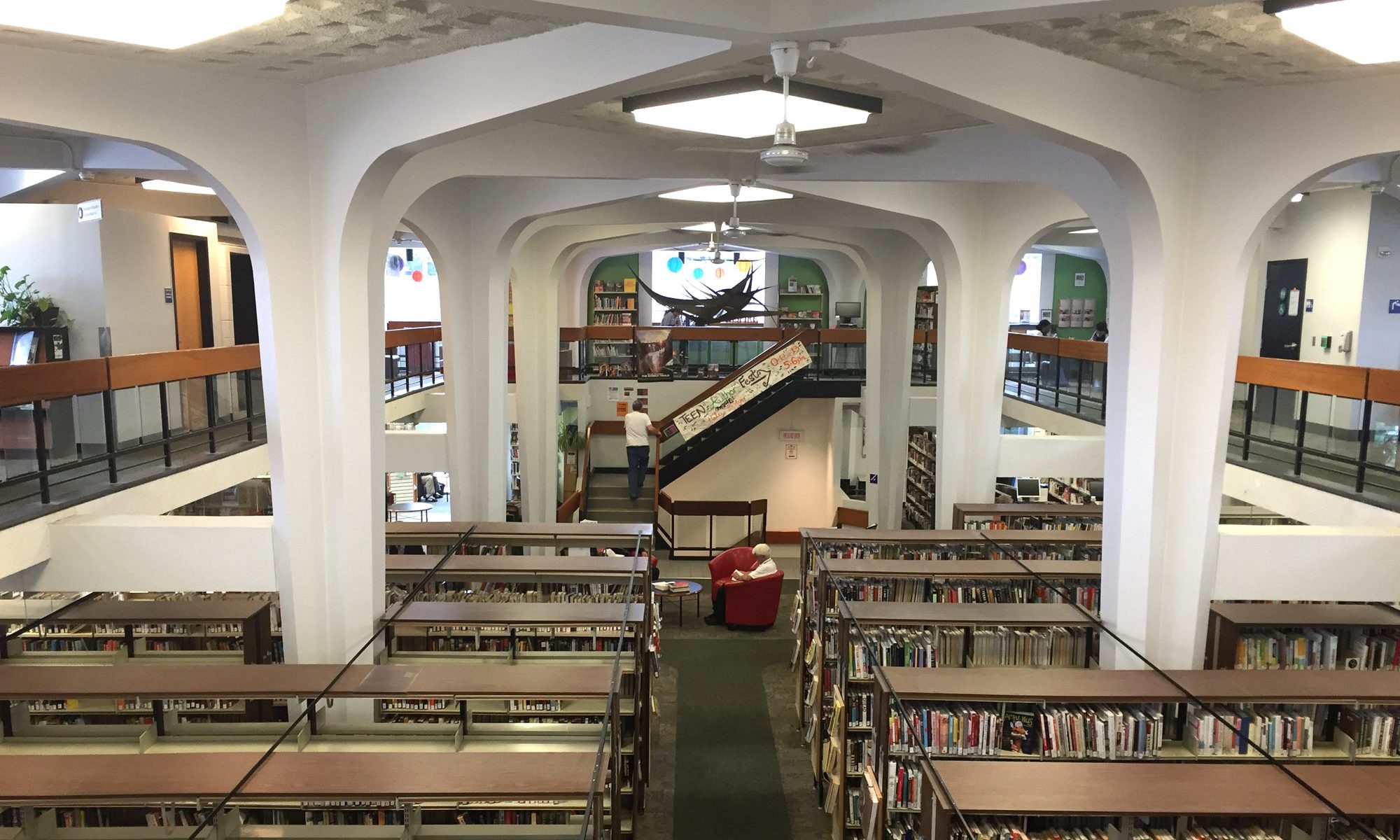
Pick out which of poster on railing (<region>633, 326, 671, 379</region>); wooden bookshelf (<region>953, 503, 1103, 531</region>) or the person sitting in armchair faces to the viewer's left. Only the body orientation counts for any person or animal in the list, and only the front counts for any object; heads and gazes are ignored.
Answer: the person sitting in armchair

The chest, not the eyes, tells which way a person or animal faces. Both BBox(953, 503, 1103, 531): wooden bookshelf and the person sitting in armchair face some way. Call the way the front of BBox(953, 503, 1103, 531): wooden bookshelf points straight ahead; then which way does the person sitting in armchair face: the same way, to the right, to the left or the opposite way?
to the right

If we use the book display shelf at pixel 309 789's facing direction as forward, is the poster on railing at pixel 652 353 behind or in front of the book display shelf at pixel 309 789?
behind

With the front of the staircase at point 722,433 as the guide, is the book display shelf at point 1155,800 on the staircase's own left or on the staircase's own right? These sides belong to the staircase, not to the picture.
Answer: on the staircase's own left

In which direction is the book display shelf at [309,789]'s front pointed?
toward the camera

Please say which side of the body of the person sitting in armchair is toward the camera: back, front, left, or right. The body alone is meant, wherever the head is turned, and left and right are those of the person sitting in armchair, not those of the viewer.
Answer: left

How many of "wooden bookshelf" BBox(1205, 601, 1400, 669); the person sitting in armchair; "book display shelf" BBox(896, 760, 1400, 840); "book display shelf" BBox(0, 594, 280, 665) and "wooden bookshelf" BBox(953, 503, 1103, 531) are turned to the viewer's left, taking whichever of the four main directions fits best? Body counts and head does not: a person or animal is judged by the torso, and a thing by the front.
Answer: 1

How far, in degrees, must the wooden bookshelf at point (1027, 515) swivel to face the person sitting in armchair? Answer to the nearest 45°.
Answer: approximately 90° to its right

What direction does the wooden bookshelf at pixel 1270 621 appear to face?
toward the camera

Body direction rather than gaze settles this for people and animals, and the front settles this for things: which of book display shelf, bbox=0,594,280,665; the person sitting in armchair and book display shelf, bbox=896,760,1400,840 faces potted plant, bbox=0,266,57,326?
the person sitting in armchair

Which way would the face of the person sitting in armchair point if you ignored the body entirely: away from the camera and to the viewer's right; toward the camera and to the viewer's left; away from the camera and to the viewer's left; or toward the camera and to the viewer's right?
toward the camera and to the viewer's left

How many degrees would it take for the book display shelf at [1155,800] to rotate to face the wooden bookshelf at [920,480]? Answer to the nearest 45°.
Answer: approximately 180°

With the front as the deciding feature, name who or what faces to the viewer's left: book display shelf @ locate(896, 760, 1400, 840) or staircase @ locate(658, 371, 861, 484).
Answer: the staircase

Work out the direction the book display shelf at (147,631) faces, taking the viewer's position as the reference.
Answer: facing the viewer
